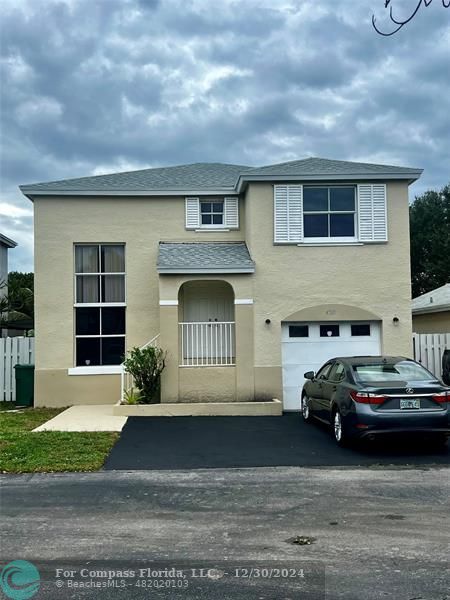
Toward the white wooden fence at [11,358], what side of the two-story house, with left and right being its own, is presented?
right

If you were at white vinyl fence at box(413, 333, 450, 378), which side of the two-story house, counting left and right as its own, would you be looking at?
left

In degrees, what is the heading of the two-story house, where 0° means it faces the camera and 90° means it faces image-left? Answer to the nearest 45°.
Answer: approximately 0°

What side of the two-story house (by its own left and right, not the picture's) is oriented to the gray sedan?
front

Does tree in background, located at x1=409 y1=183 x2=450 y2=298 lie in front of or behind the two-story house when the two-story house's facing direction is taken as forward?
behind

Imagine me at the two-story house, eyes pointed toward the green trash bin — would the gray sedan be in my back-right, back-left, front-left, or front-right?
back-left

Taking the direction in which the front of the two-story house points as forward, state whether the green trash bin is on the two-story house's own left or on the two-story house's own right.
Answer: on the two-story house's own right

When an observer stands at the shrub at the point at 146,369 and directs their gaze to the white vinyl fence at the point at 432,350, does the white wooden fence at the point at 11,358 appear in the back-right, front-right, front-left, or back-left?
back-left
